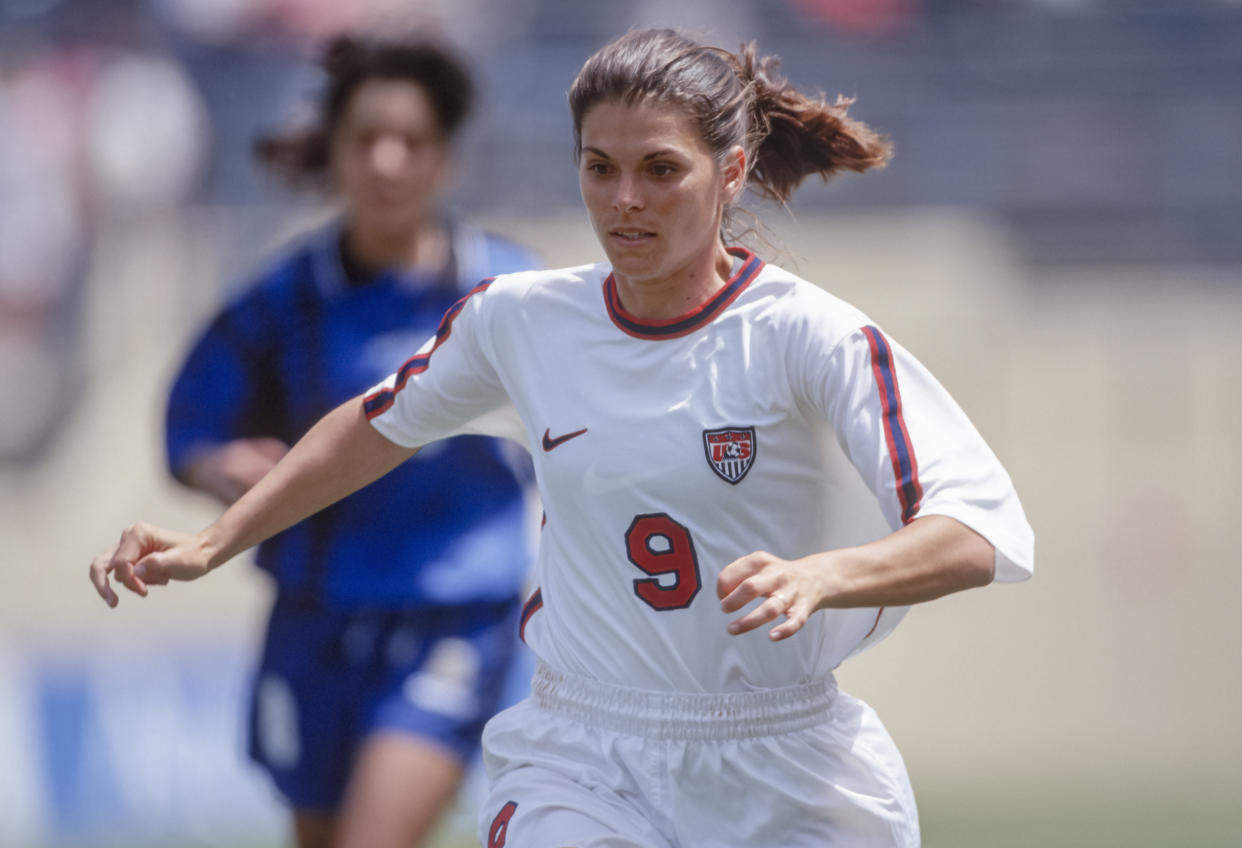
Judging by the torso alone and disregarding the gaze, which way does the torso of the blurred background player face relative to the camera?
toward the camera

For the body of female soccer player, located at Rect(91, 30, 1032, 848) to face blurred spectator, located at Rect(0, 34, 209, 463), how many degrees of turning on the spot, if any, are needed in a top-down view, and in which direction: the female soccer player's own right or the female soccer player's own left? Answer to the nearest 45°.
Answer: approximately 180°

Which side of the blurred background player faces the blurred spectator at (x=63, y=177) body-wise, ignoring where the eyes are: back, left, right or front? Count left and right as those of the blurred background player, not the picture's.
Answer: back

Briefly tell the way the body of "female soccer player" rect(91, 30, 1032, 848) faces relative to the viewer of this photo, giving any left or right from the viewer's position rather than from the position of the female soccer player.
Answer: facing the viewer

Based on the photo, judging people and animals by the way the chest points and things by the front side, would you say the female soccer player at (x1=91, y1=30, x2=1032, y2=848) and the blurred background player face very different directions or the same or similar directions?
same or similar directions

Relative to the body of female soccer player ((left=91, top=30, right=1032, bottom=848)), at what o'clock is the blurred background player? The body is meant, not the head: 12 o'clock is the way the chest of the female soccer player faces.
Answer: The blurred background player is roughly at 5 o'clock from the female soccer player.

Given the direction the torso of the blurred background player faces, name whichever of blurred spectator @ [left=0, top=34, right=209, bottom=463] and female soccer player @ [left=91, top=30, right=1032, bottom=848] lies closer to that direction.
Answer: the female soccer player

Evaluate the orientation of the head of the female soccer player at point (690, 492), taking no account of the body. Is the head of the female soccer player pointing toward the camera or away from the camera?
toward the camera

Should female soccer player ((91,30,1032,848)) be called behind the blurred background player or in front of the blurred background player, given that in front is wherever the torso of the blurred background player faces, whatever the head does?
in front

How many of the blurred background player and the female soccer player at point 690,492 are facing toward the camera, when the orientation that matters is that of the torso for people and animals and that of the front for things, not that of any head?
2

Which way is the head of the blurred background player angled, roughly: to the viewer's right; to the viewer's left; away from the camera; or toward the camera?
toward the camera
